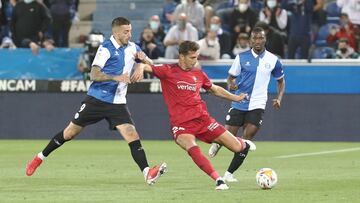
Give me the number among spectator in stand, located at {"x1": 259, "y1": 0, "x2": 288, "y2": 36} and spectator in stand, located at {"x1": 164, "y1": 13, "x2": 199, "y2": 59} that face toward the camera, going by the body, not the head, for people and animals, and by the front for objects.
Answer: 2

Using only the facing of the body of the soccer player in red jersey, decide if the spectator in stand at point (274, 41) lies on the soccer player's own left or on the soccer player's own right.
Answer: on the soccer player's own left

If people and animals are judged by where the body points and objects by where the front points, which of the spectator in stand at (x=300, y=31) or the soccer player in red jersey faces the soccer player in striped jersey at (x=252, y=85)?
the spectator in stand

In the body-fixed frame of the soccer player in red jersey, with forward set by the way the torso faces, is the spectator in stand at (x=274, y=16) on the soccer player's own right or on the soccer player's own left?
on the soccer player's own left

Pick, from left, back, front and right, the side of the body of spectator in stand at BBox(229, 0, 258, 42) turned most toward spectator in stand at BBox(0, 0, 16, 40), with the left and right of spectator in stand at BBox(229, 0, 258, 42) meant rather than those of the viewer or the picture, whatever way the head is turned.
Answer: right

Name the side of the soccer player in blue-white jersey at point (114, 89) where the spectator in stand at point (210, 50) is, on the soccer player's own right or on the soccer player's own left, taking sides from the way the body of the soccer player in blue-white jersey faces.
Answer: on the soccer player's own left

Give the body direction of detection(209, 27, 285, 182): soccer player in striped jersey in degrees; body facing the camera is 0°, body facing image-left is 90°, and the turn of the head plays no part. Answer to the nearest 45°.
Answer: approximately 0°

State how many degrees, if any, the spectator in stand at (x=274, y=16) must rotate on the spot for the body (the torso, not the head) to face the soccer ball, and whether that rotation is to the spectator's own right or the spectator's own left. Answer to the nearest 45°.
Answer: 0° — they already face it

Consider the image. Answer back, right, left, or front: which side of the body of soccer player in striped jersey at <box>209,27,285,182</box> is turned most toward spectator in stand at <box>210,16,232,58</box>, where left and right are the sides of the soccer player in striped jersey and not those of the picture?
back
